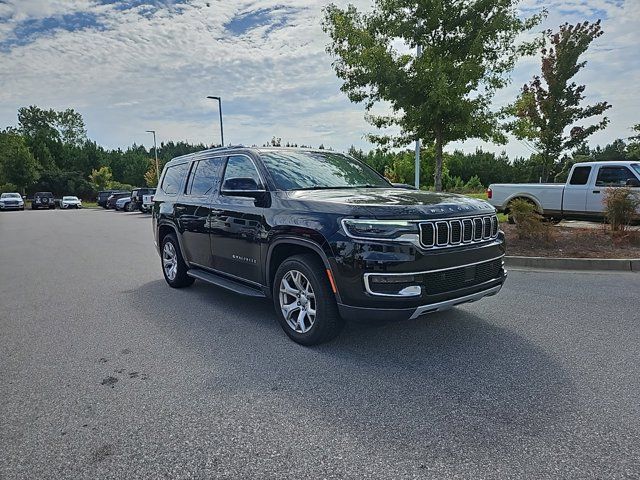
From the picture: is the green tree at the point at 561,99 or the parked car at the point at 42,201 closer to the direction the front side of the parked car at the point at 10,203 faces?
the green tree

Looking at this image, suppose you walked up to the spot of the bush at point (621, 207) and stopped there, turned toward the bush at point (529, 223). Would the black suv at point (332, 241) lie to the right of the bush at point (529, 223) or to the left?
left

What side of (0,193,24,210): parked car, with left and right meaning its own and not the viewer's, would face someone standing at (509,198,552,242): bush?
front

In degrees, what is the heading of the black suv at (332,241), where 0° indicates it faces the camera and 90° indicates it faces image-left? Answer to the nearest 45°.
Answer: approximately 315°

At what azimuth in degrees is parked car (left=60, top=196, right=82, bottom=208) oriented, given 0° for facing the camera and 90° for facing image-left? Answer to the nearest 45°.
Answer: approximately 0°

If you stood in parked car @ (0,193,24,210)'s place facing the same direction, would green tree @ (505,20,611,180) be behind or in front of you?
in front

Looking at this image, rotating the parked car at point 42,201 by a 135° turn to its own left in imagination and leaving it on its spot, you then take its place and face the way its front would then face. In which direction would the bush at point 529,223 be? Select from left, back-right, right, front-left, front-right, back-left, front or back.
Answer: back-right

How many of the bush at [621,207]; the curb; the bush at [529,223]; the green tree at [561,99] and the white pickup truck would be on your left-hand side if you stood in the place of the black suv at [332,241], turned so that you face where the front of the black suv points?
5

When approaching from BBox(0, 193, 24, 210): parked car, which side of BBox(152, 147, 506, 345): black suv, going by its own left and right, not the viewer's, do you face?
back

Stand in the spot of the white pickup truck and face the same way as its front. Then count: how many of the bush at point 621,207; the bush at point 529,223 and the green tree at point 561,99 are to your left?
1

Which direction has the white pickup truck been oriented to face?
to the viewer's right
